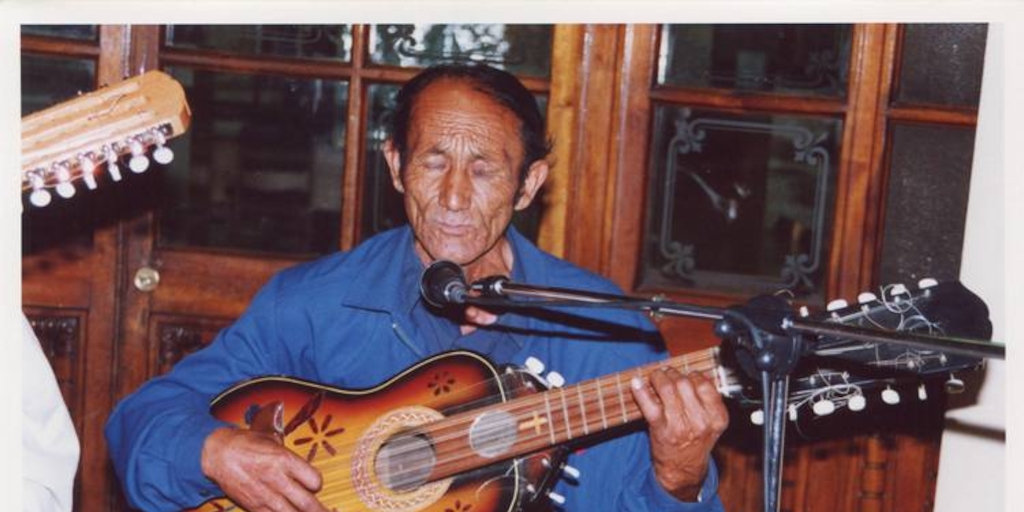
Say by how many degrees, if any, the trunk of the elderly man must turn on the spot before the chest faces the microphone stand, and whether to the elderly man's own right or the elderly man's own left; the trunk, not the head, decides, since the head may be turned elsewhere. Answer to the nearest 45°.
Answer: approximately 45° to the elderly man's own left

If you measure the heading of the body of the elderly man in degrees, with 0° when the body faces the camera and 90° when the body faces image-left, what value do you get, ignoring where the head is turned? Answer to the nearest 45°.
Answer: approximately 0°
